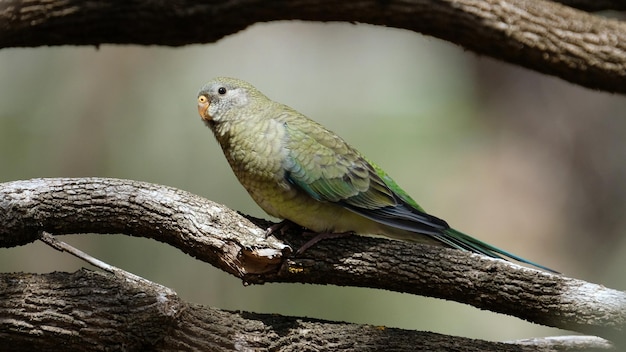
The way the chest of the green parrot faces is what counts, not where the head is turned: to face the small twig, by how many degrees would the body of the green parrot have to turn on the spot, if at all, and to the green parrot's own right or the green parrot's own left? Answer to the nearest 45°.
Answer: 0° — it already faces it

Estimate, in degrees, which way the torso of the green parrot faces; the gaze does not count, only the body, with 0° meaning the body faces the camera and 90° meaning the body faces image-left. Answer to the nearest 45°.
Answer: approximately 90°
